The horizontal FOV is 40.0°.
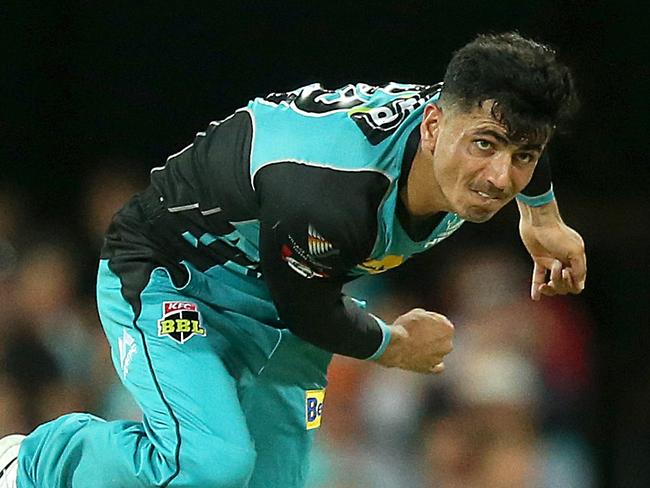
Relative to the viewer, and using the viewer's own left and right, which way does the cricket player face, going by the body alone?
facing the viewer and to the right of the viewer
